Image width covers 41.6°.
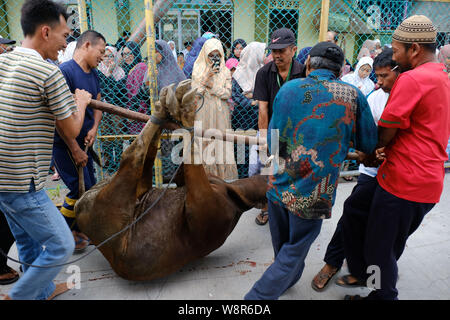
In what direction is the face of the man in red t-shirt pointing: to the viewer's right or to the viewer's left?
to the viewer's left

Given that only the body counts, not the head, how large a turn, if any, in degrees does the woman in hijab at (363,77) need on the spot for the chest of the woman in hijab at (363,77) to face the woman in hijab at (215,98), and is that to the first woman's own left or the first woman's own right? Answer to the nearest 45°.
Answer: approximately 45° to the first woman's own right

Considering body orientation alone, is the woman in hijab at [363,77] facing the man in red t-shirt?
yes

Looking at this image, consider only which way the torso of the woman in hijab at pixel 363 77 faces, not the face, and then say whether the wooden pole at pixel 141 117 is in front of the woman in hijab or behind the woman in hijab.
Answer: in front

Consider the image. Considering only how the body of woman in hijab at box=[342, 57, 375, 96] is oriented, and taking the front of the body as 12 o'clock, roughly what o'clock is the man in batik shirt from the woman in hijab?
The man in batik shirt is roughly at 12 o'clock from the woman in hijab.

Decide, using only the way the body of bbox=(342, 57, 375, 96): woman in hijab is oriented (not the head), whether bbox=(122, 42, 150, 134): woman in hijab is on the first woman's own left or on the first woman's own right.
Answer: on the first woman's own right

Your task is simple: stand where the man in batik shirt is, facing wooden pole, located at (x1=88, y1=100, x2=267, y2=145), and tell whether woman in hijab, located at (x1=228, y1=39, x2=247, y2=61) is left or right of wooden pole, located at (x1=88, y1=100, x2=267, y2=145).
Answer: right

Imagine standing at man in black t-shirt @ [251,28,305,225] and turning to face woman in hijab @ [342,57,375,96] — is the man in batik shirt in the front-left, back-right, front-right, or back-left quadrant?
back-right

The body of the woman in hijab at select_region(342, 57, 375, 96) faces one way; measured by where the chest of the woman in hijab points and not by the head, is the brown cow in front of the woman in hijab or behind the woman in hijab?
in front

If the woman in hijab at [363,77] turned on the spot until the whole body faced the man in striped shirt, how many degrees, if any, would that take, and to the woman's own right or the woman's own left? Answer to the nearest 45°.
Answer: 0° — they already face them

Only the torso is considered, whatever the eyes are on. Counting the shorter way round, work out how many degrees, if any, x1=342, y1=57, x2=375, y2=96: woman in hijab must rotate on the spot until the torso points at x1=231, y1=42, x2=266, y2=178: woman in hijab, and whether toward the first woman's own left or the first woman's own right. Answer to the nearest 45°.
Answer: approximately 45° to the first woman's own right

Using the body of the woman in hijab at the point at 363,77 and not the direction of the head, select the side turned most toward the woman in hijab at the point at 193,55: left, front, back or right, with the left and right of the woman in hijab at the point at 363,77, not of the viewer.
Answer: right

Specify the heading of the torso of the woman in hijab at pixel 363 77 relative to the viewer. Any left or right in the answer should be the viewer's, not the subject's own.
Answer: facing the viewer
